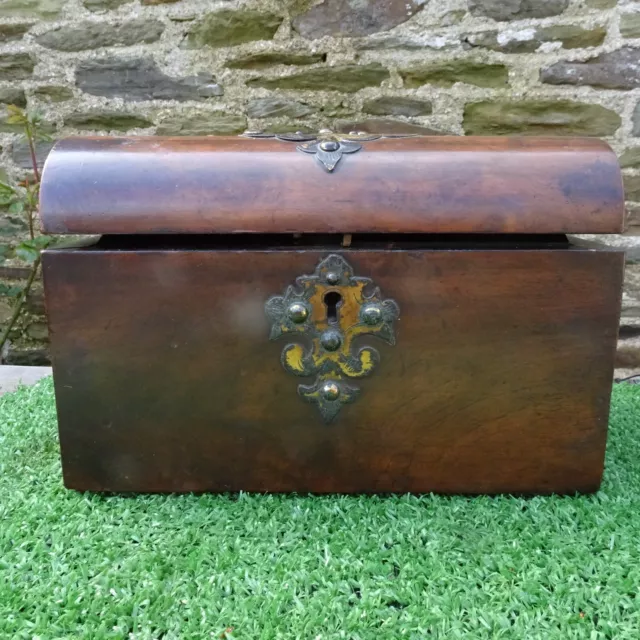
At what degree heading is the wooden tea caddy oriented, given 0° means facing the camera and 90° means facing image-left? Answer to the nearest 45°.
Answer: approximately 0°
